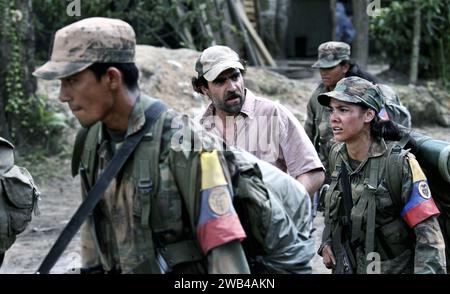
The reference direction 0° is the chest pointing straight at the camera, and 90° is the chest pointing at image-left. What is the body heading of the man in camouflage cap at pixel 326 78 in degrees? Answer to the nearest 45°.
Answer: approximately 45°

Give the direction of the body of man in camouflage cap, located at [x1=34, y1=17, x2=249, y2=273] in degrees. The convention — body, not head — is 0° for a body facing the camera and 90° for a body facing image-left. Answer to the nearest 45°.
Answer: approximately 45°

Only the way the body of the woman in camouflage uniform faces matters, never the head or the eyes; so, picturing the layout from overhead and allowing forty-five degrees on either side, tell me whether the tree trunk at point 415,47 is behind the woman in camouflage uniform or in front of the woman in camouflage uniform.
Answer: behind

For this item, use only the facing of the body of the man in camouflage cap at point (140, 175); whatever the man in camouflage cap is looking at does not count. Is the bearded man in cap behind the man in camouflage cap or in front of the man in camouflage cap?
behind

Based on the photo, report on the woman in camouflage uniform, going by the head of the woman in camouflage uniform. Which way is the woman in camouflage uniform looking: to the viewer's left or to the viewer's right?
to the viewer's left
